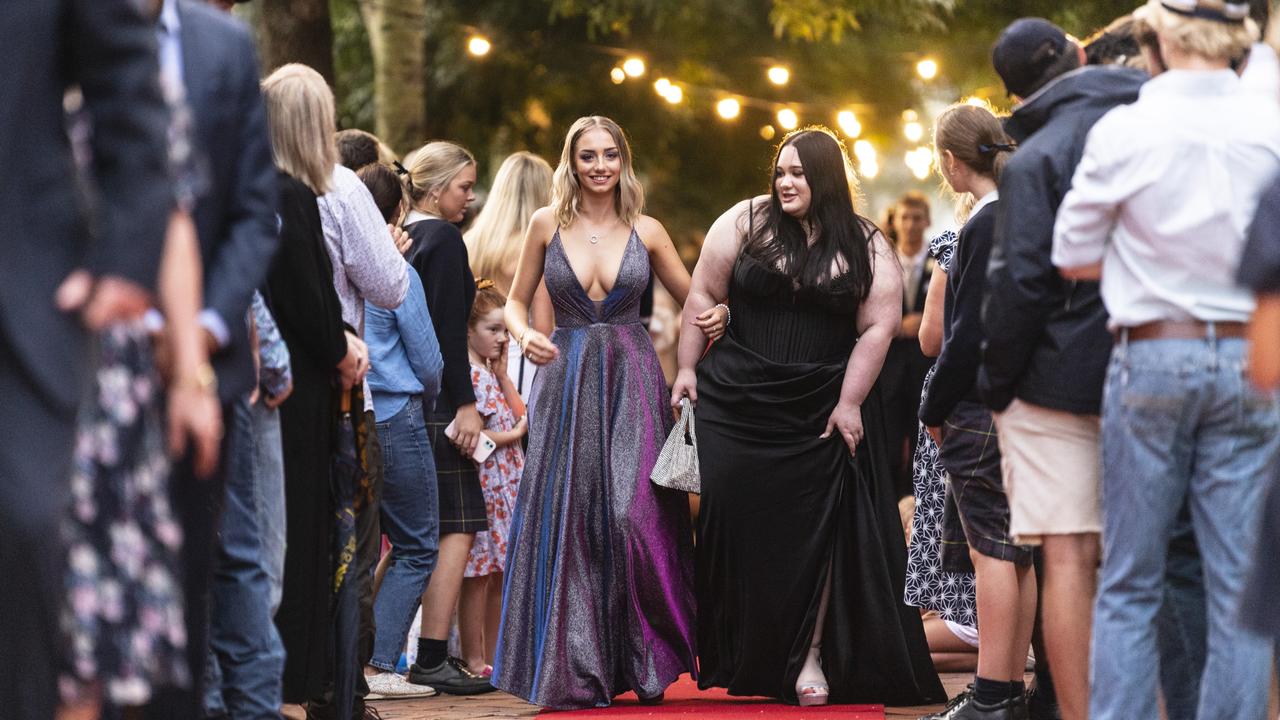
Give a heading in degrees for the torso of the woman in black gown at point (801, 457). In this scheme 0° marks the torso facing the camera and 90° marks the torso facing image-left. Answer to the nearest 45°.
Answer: approximately 0°

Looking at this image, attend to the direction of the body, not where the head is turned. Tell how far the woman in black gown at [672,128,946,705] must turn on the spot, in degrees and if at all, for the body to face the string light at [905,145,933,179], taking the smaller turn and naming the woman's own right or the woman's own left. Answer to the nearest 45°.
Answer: approximately 180°

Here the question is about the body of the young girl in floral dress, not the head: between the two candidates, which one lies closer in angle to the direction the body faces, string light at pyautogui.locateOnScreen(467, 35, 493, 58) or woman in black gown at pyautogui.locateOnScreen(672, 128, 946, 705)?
the woman in black gown

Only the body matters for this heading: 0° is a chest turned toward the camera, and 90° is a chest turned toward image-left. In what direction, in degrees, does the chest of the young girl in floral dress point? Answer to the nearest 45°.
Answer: approximately 315°

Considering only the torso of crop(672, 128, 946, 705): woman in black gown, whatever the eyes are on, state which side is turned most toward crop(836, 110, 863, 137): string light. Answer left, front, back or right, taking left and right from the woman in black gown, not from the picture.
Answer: back

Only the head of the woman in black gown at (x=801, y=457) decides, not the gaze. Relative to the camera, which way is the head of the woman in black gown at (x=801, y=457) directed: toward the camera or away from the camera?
toward the camera

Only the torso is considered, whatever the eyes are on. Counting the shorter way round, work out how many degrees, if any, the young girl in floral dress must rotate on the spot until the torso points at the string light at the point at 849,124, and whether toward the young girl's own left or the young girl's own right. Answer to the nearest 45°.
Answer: approximately 90° to the young girl's own left

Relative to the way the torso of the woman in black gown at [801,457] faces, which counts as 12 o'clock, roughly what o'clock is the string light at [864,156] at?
The string light is roughly at 6 o'clock from the woman in black gown.

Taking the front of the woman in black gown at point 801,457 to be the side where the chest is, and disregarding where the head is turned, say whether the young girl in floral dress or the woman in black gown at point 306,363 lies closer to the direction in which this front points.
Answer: the woman in black gown

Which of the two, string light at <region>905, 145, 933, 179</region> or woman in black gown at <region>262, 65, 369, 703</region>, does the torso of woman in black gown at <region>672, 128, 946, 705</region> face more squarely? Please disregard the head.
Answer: the woman in black gown

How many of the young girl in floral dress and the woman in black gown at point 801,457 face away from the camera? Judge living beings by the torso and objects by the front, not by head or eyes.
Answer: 0

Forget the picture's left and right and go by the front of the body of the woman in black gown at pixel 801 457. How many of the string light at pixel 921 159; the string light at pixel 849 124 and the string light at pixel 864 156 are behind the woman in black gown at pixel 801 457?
3

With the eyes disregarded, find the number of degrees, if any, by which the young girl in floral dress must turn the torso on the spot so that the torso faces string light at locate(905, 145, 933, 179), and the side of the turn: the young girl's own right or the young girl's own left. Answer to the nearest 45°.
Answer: approximately 90° to the young girl's own left

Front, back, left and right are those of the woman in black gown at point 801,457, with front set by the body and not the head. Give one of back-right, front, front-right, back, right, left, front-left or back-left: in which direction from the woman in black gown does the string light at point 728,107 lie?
back

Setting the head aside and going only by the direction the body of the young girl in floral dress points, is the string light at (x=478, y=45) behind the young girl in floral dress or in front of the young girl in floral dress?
behind

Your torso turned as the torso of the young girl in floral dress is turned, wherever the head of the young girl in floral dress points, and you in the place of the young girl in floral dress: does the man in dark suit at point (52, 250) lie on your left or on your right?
on your right

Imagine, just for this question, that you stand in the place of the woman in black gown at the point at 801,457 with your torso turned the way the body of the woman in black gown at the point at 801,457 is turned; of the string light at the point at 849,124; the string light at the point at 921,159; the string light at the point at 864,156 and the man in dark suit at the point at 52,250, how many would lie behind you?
3

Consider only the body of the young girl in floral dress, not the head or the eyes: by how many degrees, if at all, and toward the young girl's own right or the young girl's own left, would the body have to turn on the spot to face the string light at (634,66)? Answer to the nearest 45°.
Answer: approximately 135° to the young girl's own left
